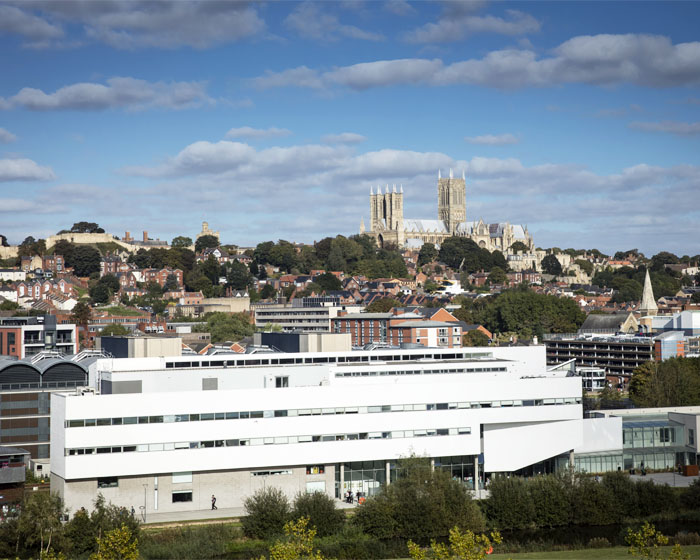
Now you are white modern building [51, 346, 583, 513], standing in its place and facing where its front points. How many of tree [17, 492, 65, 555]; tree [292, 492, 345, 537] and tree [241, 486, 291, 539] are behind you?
0

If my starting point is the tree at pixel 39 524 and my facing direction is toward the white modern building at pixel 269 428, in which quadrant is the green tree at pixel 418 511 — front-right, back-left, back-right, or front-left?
front-right

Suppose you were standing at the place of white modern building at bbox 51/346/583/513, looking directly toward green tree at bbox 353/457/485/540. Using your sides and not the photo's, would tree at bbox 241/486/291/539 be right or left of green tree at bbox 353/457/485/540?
right

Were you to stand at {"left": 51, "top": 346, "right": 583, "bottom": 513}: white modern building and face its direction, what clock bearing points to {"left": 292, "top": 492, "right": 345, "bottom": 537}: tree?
The tree is roughly at 11 o'clock from the white modern building.

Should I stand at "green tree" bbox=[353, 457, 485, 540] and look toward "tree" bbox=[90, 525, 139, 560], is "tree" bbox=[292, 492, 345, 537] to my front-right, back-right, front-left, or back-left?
front-right

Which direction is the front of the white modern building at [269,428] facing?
toward the camera

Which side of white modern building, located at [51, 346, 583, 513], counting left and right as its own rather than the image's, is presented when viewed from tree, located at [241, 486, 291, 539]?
front

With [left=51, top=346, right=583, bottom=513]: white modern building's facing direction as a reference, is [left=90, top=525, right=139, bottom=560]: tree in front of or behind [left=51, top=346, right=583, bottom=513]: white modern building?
in front

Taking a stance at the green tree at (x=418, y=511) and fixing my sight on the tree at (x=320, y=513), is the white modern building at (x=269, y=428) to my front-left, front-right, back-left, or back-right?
front-right

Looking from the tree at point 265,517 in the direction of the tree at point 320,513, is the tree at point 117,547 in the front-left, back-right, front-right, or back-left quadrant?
back-right
